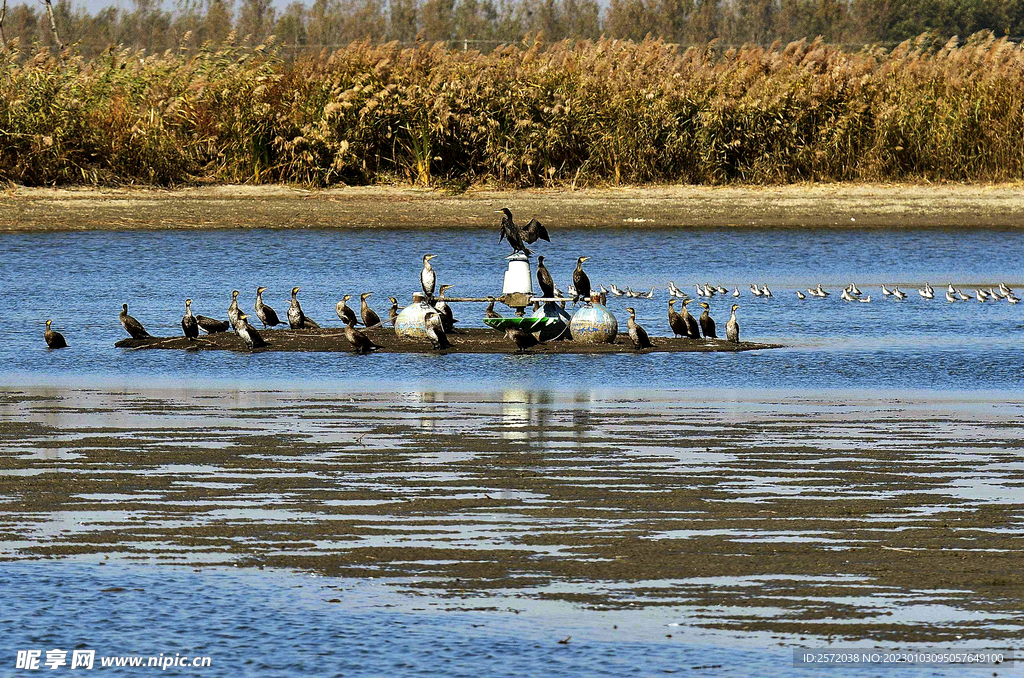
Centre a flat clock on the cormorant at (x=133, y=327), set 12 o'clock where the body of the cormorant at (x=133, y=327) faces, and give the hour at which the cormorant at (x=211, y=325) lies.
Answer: the cormorant at (x=211, y=325) is roughly at 5 o'clock from the cormorant at (x=133, y=327).

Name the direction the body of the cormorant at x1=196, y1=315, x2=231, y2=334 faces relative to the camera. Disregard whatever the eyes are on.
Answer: to the viewer's left

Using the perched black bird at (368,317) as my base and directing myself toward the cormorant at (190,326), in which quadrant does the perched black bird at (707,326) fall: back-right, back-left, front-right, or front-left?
back-left

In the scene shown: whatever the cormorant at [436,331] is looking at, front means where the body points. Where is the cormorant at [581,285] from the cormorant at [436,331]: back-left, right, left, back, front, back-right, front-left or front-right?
back

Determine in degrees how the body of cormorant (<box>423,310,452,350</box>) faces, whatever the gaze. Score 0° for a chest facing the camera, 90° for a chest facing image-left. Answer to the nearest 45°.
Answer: approximately 45°

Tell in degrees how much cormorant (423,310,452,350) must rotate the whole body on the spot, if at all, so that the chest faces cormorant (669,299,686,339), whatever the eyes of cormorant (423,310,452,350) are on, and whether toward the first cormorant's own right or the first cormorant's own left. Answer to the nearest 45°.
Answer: approximately 135° to the first cormorant's own left

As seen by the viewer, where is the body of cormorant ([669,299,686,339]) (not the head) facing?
to the viewer's left

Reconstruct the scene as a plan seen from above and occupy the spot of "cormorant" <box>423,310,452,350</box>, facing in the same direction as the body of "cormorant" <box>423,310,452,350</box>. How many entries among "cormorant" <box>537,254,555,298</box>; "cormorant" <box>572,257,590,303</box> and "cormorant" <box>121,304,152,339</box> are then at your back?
2
